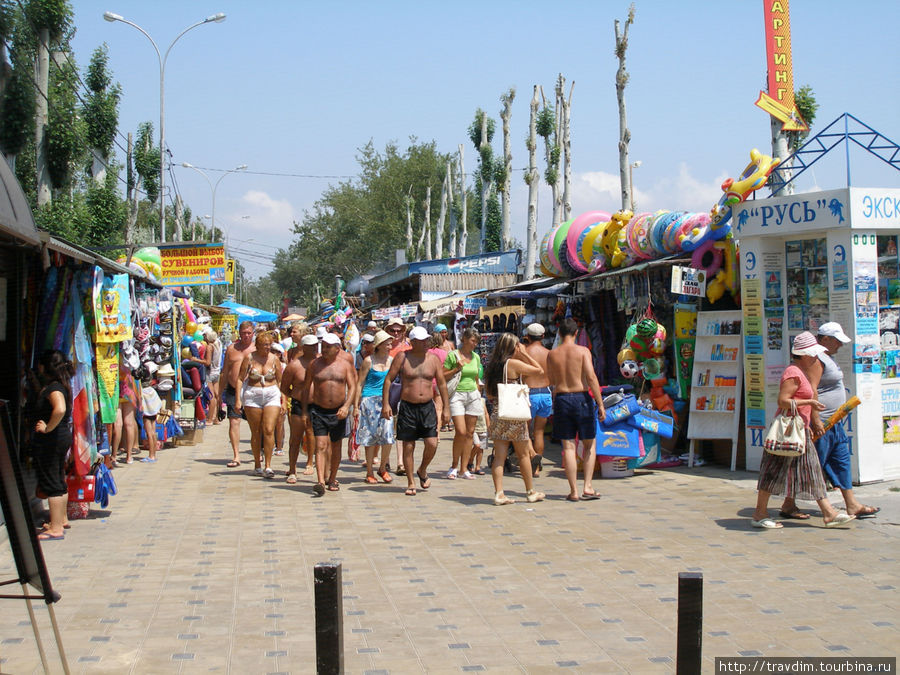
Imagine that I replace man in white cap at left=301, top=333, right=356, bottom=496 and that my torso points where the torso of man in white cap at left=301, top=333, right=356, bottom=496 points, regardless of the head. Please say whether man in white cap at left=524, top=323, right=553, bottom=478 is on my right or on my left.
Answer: on my left

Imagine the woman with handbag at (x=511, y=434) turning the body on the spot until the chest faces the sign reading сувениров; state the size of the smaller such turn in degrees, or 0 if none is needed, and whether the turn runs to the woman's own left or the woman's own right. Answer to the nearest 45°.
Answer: approximately 90° to the woman's own left

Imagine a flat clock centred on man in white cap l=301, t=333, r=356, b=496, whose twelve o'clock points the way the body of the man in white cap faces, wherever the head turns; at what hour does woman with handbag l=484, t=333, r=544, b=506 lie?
The woman with handbag is roughly at 10 o'clock from the man in white cap.

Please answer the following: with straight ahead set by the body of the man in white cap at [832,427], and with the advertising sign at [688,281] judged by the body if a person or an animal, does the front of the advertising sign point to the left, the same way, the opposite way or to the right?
to the right

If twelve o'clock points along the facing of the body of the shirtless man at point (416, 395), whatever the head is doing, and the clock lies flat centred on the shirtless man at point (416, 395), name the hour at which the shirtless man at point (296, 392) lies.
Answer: the shirtless man at point (296, 392) is roughly at 4 o'clock from the shirtless man at point (416, 395).

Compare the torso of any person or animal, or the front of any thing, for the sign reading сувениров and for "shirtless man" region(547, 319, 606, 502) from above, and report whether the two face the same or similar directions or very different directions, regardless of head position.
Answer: very different directions

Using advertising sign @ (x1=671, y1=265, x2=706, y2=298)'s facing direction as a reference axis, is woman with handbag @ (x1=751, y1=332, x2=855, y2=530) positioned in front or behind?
in front

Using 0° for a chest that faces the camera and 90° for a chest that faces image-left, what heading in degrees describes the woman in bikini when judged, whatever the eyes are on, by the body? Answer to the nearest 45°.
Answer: approximately 0°

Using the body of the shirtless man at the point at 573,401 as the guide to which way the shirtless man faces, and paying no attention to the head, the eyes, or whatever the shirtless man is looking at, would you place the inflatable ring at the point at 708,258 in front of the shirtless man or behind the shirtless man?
in front

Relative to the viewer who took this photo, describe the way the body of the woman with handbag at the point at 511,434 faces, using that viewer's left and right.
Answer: facing away from the viewer and to the right of the viewer

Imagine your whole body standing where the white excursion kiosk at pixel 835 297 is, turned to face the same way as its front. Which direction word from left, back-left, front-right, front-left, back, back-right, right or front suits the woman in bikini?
front-right

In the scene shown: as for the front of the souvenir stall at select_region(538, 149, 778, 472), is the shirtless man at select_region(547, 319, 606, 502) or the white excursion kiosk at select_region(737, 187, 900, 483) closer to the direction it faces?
the shirtless man

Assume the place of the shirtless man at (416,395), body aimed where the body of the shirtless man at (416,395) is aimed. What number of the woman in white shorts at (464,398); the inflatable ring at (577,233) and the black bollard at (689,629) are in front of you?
1
